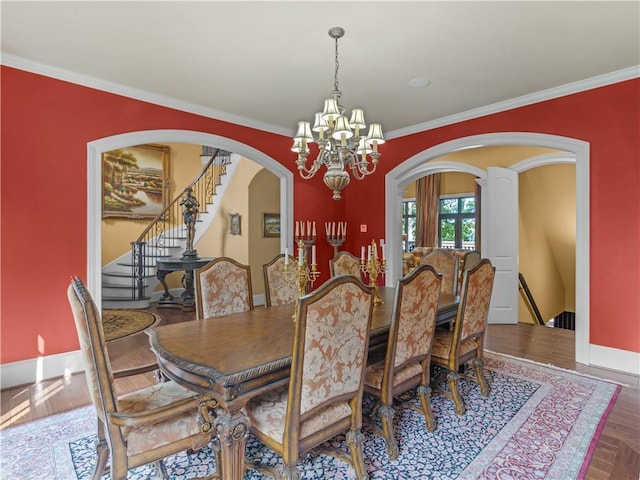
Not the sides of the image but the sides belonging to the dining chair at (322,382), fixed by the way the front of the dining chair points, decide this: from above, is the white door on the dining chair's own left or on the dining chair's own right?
on the dining chair's own right

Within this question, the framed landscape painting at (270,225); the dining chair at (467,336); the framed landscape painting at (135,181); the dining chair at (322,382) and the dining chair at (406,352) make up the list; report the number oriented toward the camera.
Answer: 2

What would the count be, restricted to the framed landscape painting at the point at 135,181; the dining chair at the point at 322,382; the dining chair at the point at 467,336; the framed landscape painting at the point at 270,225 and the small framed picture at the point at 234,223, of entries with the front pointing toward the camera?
3

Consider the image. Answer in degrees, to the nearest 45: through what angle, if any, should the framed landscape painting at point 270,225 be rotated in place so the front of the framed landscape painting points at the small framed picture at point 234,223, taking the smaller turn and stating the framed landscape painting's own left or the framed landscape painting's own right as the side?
approximately 90° to the framed landscape painting's own right

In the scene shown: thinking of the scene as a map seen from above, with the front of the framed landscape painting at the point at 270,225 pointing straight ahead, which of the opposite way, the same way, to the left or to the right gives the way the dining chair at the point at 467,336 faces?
the opposite way

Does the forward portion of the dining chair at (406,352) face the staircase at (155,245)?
yes

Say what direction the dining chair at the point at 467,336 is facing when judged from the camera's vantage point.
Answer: facing away from the viewer and to the left of the viewer

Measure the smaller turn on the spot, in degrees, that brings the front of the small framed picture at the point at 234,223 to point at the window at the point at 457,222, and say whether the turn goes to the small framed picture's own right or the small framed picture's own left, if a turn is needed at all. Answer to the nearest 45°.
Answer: approximately 90° to the small framed picture's own left

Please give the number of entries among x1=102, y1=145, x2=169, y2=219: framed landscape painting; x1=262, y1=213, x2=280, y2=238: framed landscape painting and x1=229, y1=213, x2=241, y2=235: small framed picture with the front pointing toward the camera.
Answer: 3

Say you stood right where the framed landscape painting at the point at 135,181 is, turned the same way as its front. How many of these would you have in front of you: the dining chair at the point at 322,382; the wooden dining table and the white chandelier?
3

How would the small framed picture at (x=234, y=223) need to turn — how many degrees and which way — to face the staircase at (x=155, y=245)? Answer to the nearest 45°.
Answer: approximately 90° to its right

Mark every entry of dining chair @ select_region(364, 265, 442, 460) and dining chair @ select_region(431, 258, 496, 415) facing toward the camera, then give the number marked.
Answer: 0

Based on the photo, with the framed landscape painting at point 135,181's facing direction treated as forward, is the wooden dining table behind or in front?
in front

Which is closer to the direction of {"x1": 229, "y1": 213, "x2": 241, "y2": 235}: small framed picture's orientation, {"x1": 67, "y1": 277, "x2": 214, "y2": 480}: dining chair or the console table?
the dining chair

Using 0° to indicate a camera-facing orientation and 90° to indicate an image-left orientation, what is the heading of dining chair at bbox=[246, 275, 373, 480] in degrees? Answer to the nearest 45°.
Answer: approximately 135°
